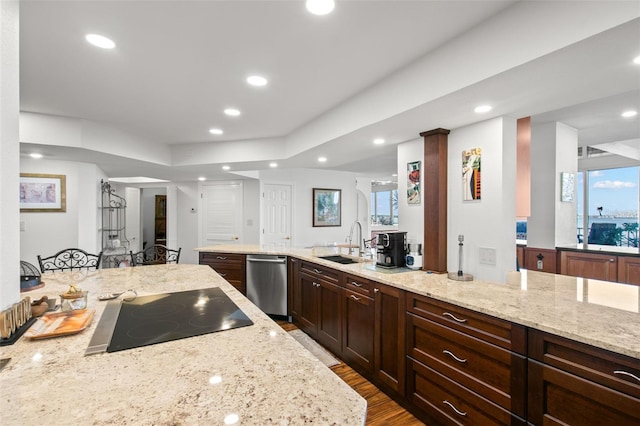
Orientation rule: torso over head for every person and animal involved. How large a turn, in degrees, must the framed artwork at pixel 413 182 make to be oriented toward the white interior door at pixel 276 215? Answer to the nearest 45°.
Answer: approximately 90° to its right

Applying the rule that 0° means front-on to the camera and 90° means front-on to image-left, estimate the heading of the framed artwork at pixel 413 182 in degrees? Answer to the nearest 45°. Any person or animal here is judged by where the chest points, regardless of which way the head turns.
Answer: approximately 45°

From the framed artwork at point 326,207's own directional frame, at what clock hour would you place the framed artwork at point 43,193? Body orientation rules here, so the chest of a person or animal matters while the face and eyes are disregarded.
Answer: the framed artwork at point 43,193 is roughly at 2 o'clock from the framed artwork at point 326,207.

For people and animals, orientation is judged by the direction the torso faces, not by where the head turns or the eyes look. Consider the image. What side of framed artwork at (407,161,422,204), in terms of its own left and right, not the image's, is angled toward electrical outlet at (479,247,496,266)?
left

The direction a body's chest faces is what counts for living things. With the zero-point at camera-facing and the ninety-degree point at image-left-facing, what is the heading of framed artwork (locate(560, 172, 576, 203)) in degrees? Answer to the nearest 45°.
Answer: approximately 315°

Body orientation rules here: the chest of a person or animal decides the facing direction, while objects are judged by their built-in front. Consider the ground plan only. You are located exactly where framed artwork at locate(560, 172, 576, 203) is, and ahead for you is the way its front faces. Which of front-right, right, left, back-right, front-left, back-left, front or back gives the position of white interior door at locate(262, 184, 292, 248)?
back-right

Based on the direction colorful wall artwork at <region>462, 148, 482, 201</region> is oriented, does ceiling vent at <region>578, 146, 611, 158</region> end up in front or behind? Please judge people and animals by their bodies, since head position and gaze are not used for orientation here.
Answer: behind

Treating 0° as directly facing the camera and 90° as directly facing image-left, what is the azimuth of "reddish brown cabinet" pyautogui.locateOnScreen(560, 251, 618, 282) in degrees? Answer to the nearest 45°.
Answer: approximately 45°
